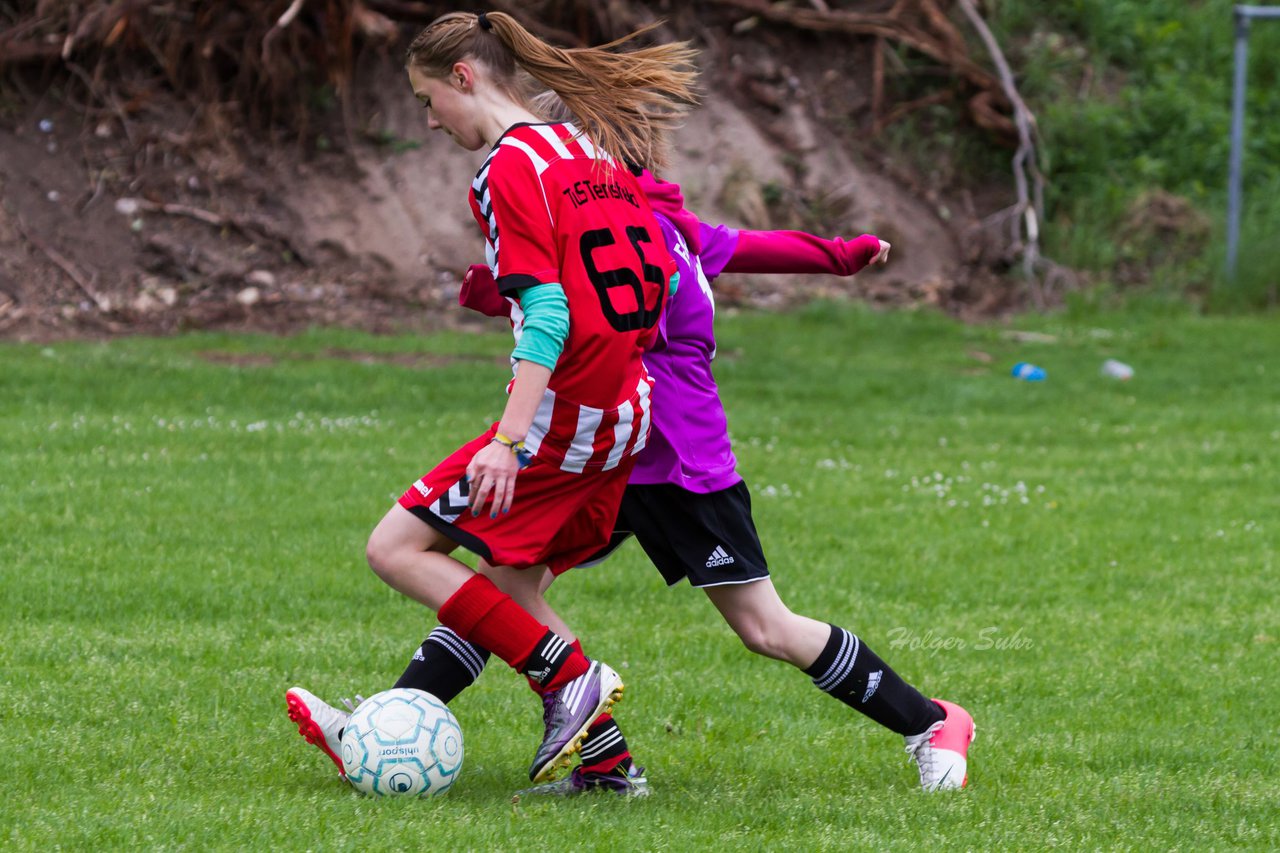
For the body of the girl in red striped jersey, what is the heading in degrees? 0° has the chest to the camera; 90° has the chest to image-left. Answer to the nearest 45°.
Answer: approximately 135°

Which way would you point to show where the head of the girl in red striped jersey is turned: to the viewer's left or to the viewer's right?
to the viewer's left

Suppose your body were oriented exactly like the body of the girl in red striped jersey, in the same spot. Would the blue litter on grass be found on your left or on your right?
on your right

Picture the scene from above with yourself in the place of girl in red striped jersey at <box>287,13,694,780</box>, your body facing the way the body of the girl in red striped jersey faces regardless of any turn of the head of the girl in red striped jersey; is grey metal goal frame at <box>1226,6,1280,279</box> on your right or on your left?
on your right
